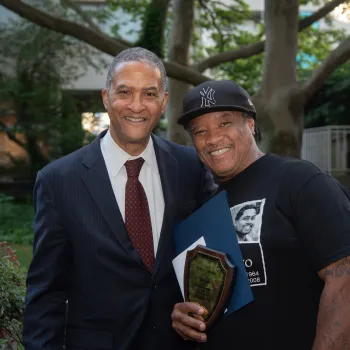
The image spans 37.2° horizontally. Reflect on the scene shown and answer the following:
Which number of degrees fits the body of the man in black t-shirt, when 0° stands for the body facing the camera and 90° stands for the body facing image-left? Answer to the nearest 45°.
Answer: approximately 45°

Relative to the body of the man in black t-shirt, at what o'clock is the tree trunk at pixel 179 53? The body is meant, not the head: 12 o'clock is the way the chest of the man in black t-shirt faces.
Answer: The tree trunk is roughly at 4 o'clock from the man in black t-shirt.

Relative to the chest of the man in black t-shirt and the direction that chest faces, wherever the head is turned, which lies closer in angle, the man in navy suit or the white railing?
the man in navy suit

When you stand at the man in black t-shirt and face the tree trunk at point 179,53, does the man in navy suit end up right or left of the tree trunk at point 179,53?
left

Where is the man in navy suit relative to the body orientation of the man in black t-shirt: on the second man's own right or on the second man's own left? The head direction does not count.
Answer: on the second man's own right

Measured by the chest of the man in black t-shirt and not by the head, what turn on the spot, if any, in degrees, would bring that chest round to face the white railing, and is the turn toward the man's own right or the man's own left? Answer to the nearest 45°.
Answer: approximately 135° to the man's own right

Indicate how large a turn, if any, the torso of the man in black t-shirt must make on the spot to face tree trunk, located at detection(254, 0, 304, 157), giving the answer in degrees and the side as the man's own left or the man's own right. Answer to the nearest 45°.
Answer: approximately 135° to the man's own right
